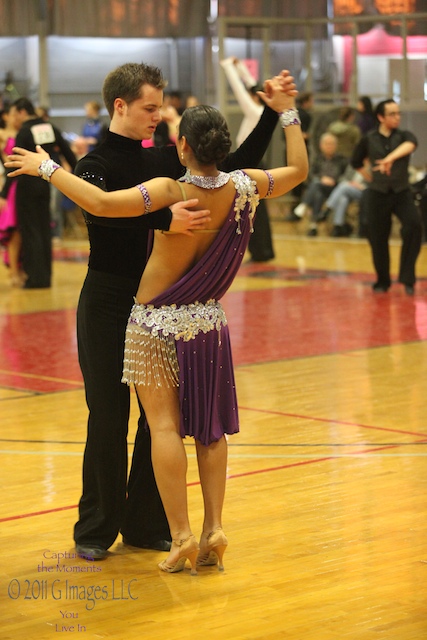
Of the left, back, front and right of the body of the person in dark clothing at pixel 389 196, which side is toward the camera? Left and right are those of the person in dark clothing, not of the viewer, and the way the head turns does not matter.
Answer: front

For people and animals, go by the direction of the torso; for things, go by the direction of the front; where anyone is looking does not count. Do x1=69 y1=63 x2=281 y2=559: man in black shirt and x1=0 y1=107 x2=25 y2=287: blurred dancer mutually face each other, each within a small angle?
no

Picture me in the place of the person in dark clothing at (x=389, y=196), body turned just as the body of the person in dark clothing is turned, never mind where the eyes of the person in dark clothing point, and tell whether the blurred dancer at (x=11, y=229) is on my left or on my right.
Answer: on my right

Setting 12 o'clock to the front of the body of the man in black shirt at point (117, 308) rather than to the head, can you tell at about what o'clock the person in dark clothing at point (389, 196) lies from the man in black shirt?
The person in dark clothing is roughly at 8 o'clock from the man in black shirt.

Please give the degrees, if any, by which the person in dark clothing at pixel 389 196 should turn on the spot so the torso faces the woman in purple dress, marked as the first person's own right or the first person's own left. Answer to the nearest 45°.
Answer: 0° — they already face them

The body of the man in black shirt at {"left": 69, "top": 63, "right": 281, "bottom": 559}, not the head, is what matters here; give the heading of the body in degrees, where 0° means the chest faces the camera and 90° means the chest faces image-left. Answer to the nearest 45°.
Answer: approximately 315°

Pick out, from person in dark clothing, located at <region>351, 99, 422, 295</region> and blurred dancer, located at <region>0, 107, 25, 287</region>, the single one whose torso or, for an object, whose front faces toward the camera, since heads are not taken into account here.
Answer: the person in dark clothing

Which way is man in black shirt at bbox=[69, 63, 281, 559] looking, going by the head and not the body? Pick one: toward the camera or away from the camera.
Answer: toward the camera

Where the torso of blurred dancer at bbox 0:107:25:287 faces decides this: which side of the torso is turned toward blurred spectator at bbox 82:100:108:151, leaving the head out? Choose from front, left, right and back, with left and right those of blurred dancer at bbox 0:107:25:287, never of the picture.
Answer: left

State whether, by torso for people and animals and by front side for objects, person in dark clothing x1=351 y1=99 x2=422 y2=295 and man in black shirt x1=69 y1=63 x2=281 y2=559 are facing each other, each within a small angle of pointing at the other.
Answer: no

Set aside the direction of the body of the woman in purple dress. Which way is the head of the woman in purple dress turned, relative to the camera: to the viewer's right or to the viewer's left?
to the viewer's left

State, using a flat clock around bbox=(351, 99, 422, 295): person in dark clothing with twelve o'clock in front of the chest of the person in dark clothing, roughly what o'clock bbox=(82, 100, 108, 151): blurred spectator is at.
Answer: The blurred spectator is roughly at 5 o'clock from the person in dark clothing.

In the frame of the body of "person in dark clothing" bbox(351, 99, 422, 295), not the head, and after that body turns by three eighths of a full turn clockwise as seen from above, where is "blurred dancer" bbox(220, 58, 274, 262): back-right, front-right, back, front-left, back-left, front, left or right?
front

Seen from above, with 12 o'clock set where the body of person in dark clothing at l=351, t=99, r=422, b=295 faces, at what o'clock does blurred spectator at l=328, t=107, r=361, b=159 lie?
The blurred spectator is roughly at 6 o'clock from the person in dark clothing.
